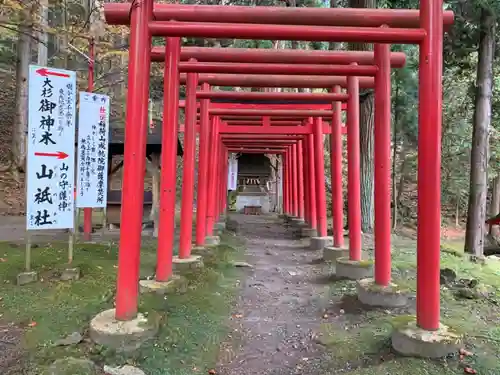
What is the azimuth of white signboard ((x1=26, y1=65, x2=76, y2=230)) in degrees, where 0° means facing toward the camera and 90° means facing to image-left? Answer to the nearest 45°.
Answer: approximately 0°

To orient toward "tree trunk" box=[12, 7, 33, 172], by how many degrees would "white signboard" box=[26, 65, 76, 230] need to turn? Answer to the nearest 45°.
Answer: approximately 180°

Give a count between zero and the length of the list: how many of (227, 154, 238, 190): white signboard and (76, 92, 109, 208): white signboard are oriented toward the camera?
2

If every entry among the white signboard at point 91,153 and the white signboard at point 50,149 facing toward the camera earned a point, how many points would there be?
2

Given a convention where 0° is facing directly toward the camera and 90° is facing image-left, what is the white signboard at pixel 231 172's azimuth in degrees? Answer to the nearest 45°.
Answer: approximately 0°

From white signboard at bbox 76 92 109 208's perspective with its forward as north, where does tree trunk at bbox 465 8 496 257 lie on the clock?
The tree trunk is roughly at 9 o'clock from the white signboard.
